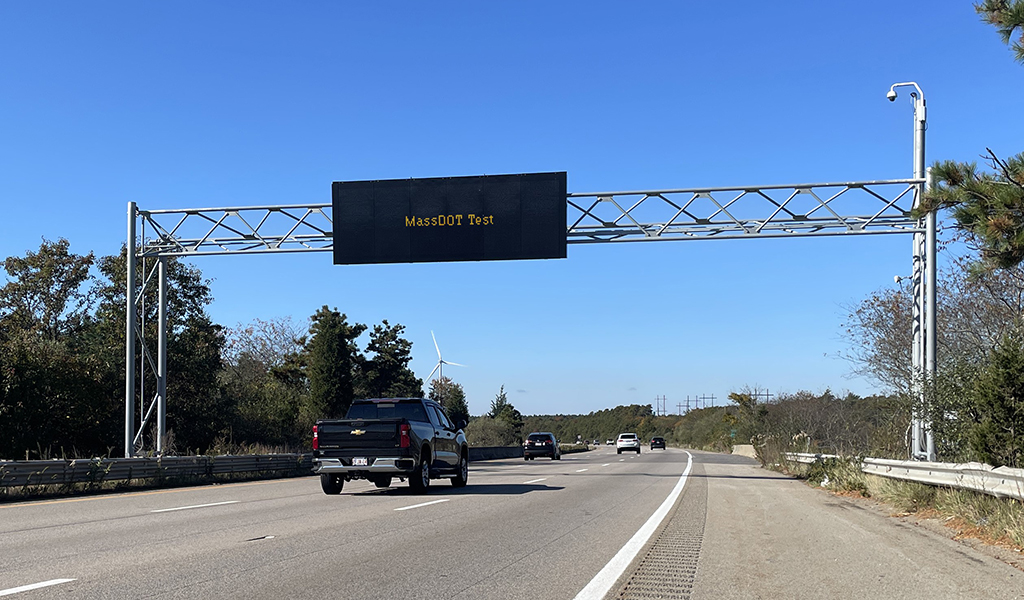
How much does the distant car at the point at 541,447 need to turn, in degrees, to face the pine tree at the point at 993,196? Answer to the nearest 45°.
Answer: approximately 180°

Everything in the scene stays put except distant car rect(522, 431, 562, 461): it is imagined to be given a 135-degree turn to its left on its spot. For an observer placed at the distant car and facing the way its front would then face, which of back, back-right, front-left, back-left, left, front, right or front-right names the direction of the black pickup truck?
front-left

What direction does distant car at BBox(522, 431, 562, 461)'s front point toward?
away from the camera

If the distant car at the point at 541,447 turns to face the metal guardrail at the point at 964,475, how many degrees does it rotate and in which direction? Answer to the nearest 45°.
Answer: approximately 180°
